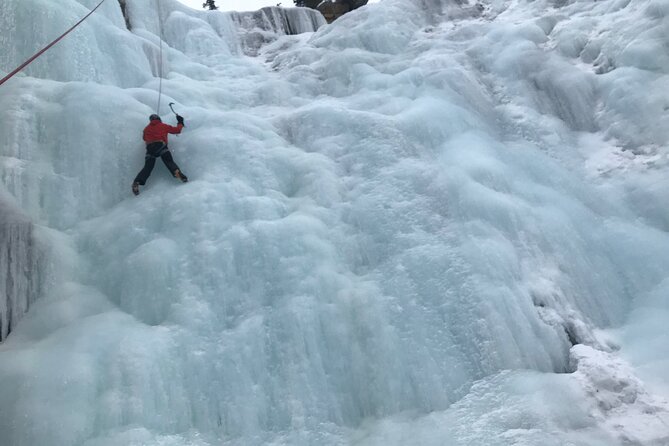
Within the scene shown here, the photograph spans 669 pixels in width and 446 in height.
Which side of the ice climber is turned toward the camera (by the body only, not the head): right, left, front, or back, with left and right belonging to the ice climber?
back
